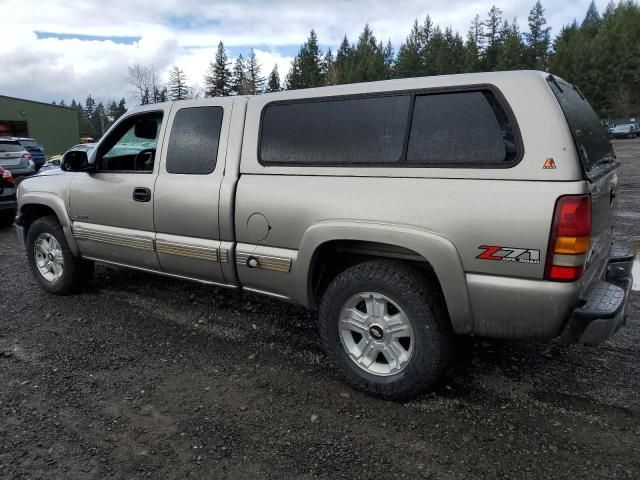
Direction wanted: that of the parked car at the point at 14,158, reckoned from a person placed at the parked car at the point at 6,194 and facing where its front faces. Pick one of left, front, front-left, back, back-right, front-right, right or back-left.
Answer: front-right

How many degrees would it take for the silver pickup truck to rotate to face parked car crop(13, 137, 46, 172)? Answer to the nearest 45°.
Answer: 0° — it already faces it

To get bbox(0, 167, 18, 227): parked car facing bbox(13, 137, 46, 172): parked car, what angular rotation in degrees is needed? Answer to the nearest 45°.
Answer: approximately 45° to its right

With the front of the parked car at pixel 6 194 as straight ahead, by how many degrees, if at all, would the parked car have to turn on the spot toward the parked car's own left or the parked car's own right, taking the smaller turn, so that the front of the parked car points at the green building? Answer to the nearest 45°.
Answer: approximately 45° to the parked car's own right

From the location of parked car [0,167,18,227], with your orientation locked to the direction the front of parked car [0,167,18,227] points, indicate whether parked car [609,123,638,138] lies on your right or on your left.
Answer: on your right

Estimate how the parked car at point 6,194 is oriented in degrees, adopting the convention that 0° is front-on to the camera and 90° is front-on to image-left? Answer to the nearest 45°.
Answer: approximately 135°

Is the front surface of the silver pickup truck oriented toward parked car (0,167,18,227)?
yes

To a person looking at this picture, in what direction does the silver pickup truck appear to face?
facing away from the viewer and to the left of the viewer

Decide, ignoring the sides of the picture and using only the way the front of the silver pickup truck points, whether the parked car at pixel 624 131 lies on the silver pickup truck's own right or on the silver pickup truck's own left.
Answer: on the silver pickup truck's own right
